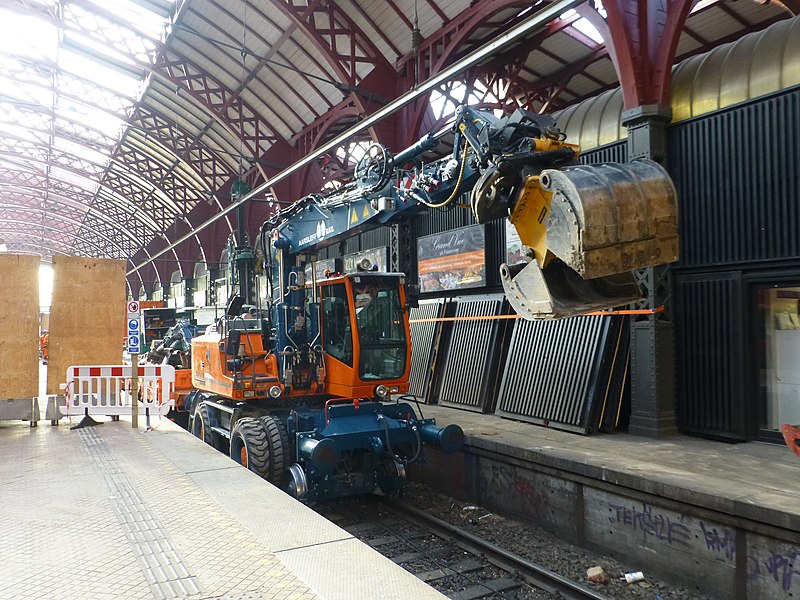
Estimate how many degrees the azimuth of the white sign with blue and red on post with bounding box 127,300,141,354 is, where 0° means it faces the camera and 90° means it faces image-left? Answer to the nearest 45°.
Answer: approximately 0°

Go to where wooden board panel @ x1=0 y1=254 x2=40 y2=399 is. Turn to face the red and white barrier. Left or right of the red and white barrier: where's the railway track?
right

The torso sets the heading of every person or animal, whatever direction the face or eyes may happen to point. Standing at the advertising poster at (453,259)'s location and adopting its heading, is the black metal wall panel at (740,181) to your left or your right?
on your left

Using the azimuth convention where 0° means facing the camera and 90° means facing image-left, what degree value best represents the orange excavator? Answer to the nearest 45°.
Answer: approximately 315°

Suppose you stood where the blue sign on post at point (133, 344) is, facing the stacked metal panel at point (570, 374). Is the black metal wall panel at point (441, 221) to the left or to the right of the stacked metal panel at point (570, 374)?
left

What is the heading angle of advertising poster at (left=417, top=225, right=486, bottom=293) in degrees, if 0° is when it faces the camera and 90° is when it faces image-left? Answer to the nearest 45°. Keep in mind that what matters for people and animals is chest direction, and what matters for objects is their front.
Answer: approximately 45°

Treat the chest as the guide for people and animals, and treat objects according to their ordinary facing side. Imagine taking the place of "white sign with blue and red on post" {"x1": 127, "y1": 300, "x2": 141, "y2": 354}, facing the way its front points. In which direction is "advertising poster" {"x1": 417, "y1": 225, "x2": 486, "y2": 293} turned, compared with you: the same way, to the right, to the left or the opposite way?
to the right

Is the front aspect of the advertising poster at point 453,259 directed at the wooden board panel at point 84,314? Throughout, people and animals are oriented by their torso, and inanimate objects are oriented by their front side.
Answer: yes

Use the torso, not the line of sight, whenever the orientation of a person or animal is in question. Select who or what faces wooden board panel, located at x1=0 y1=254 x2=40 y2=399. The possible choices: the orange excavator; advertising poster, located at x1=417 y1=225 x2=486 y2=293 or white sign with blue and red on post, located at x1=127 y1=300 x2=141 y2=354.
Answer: the advertising poster
